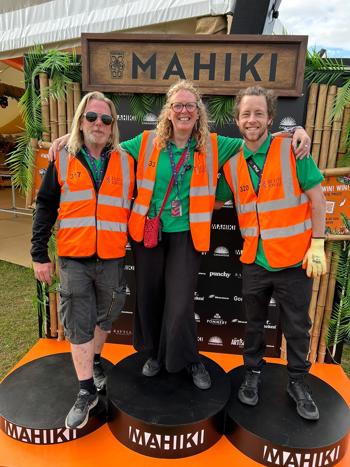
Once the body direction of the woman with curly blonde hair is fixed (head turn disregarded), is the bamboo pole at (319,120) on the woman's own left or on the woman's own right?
on the woman's own left

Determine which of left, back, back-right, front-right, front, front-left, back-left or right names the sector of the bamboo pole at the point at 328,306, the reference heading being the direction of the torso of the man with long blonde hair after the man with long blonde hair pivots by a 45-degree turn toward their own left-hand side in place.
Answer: front-left

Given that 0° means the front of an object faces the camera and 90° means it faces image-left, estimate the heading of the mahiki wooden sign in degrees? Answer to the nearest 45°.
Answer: approximately 0°

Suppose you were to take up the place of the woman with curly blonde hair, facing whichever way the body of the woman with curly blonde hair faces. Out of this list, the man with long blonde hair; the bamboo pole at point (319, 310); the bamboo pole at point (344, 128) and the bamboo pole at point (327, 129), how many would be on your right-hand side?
1

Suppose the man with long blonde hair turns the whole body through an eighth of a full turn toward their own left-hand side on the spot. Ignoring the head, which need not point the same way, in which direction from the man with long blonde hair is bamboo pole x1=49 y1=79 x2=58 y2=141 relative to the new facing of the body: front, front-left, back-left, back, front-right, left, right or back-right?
back-left

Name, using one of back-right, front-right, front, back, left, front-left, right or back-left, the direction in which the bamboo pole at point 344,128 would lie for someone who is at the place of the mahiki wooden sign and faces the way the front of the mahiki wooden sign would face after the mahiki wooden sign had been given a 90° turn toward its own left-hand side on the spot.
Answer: front

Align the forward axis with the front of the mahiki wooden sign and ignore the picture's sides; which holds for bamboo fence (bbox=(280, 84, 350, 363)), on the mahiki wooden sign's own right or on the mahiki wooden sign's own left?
on the mahiki wooden sign's own left

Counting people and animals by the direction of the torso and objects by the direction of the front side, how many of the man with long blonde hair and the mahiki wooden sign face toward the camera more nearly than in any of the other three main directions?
2
